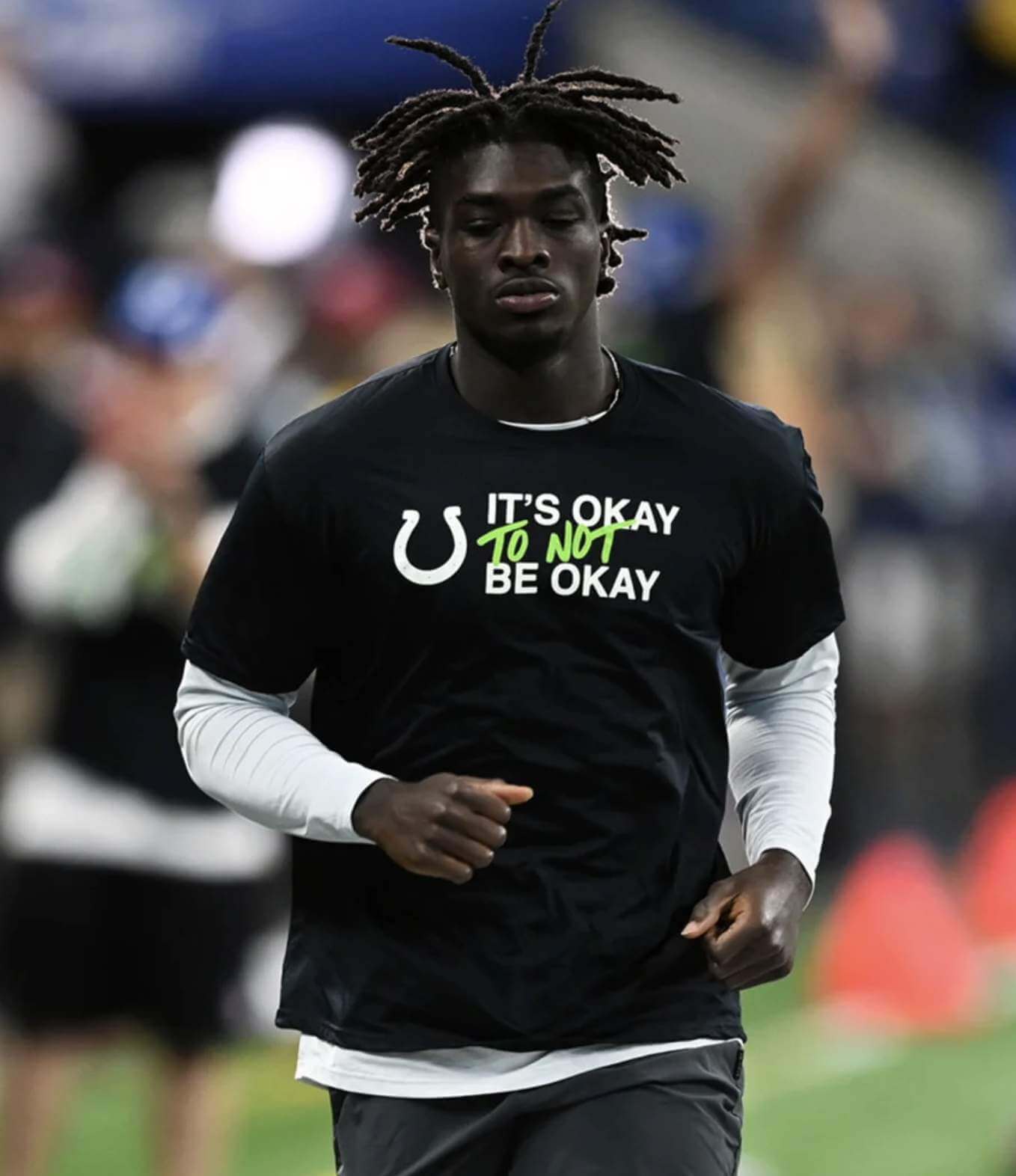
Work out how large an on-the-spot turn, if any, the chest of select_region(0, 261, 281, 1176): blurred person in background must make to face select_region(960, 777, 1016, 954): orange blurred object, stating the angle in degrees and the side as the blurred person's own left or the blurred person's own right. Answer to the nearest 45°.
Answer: approximately 135° to the blurred person's own left

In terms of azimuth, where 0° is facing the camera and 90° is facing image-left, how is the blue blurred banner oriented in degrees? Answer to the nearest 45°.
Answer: approximately 0°

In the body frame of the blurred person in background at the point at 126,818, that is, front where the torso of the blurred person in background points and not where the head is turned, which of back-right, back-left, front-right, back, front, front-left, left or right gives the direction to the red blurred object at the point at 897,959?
back-left

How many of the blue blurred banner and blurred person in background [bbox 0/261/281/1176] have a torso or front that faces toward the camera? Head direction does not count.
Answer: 2

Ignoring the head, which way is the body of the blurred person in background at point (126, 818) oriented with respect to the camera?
toward the camera
